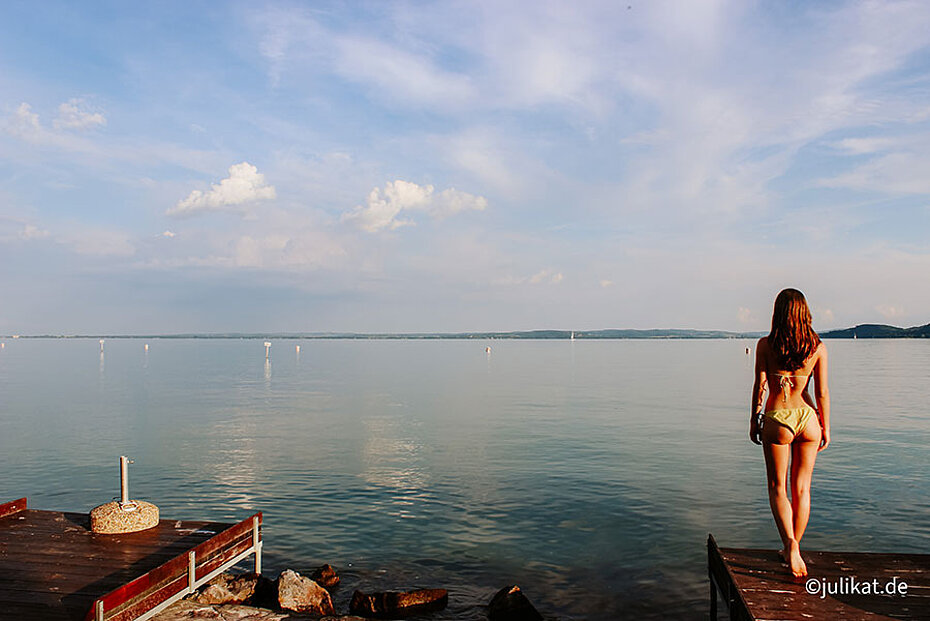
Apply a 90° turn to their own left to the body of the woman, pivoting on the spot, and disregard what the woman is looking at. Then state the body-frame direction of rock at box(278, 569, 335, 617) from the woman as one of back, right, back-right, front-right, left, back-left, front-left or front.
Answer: front

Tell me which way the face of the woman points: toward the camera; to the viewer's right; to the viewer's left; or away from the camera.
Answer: away from the camera

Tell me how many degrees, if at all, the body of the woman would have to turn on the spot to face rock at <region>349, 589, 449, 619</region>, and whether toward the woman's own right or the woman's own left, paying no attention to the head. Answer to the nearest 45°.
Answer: approximately 90° to the woman's own left

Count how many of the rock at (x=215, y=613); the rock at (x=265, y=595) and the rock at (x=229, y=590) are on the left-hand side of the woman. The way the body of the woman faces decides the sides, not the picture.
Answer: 3

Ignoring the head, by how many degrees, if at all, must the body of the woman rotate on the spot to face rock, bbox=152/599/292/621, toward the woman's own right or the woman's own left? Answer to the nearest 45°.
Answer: approximately 90° to the woman's own left

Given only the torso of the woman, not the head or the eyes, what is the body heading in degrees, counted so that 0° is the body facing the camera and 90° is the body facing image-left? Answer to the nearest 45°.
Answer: approximately 180°

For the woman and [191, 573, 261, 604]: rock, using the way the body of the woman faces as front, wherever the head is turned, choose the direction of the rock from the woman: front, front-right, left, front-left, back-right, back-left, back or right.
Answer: left

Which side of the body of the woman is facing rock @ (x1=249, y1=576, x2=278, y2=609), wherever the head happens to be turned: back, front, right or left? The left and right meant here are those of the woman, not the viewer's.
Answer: left
